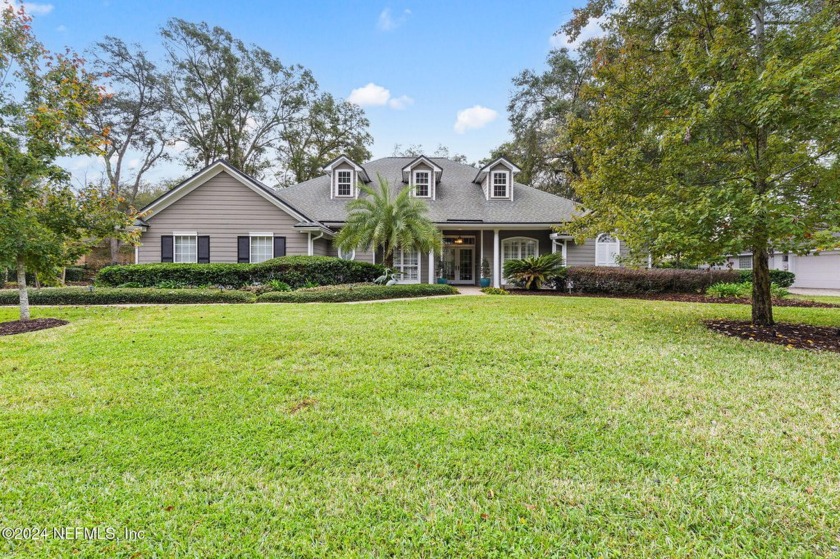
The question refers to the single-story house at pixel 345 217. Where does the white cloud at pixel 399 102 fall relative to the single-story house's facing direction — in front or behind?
behind

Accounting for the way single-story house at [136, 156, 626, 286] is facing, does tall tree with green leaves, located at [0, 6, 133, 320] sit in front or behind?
in front

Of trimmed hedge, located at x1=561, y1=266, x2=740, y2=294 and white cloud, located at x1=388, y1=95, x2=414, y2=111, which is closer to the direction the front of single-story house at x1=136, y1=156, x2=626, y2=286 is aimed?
the trimmed hedge

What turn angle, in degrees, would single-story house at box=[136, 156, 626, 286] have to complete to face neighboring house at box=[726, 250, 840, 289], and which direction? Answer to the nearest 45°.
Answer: approximately 90° to its left

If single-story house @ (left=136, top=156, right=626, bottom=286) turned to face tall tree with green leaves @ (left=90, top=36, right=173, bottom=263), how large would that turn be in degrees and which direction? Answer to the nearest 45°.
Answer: approximately 135° to its right

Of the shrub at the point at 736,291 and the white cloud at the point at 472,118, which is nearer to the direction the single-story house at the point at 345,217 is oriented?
the shrub

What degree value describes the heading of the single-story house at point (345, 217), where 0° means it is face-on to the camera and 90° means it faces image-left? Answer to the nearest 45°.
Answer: approximately 0°

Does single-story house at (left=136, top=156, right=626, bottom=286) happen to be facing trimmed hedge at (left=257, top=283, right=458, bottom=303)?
yes

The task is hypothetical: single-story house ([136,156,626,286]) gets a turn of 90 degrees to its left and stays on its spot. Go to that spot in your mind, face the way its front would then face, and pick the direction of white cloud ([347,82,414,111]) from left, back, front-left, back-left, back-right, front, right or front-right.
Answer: left

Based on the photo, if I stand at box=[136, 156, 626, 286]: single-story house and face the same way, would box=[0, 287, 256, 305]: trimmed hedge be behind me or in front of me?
in front
